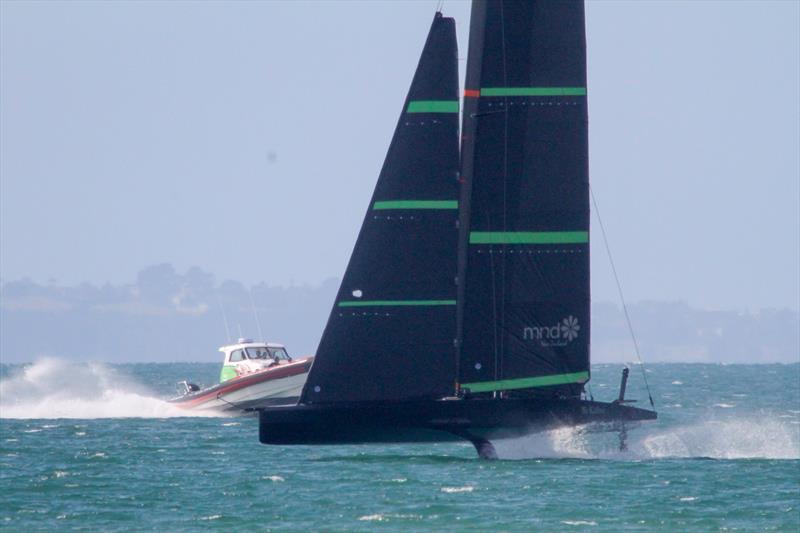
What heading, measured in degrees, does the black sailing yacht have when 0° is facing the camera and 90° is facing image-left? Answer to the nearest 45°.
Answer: approximately 90°

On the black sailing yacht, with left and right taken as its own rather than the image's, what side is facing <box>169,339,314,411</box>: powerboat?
right
